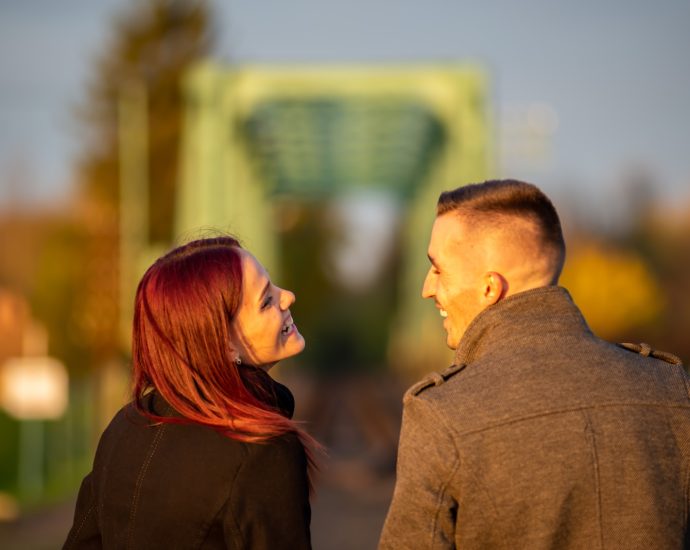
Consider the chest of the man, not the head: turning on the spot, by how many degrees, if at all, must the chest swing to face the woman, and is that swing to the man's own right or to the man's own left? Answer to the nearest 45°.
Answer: approximately 45° to the man's own left

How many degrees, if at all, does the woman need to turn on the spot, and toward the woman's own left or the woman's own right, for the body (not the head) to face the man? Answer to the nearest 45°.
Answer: approximately 45° to the woman's own right

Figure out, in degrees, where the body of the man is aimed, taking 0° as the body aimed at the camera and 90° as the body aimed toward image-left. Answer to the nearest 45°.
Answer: approximately 135°

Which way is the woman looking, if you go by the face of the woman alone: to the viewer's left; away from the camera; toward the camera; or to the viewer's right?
to the viewer's right

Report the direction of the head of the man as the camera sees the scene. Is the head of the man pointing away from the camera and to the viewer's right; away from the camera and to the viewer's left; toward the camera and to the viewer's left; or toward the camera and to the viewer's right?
away from the camera and to the viewer's left

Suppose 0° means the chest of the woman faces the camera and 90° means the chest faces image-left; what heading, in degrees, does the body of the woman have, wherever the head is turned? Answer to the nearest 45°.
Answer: approximately 225°

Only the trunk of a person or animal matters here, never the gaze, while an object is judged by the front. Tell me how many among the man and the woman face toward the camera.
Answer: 0
